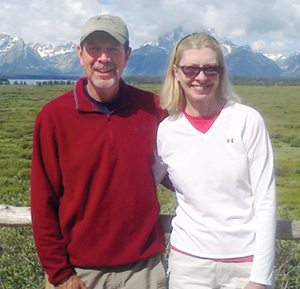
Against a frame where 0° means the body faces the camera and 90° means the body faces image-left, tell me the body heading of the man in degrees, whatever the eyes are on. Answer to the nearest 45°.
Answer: approximately 0°

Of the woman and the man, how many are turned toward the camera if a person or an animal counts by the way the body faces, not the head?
2

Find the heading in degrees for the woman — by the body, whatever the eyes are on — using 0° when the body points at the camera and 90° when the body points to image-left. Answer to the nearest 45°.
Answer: approximately 0°

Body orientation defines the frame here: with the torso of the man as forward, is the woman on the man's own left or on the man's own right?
on the man's own left

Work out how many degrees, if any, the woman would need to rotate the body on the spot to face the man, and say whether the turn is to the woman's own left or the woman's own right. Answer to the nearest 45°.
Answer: approximately 90° to the woman's own right

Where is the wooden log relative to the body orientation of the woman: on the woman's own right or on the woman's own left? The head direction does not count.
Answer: on the woman's own right
